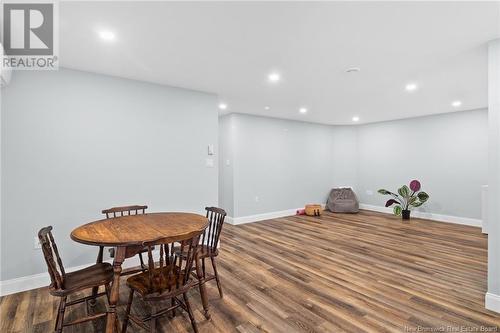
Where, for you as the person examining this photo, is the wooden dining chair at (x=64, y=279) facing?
facing to the right of the viewer

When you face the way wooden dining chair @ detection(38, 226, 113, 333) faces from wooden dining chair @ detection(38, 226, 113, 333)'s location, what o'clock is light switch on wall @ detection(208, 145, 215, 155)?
The light switch on wall is roughly at 11 o'clock from the wooden dining chair.

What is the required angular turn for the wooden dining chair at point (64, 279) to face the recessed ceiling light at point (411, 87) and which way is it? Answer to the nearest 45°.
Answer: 0° — it already faces it

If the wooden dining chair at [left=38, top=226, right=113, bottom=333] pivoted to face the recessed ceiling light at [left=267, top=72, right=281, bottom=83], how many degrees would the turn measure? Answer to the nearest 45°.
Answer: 0° — it already faces it
